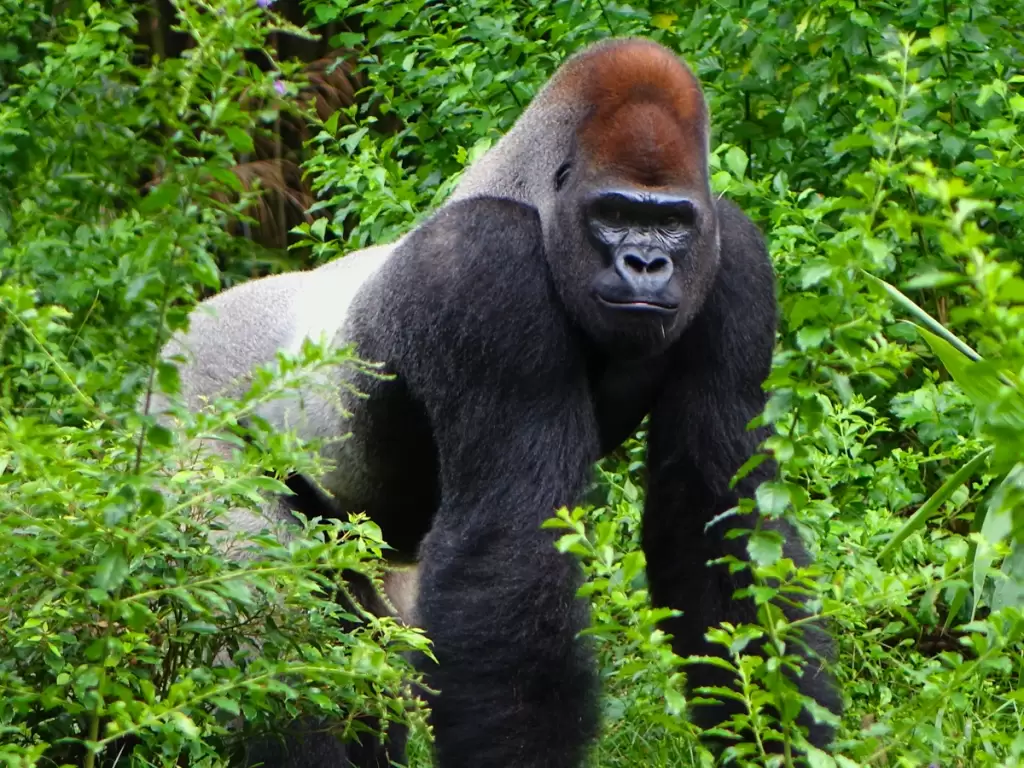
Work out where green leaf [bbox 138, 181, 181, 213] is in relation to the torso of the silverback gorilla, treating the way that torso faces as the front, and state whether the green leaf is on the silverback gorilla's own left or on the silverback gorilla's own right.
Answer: on the silverback gorilla's own right

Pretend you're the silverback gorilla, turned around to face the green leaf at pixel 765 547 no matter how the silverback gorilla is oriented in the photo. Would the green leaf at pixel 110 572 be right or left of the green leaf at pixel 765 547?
right

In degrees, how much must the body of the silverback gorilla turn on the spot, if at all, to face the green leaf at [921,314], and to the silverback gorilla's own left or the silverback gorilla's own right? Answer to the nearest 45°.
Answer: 0° — it already faces it

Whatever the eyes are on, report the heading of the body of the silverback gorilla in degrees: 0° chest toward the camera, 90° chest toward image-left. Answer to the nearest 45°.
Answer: approximately 315°

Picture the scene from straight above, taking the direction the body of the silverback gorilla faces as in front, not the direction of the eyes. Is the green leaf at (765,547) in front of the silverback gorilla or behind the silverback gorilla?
in front

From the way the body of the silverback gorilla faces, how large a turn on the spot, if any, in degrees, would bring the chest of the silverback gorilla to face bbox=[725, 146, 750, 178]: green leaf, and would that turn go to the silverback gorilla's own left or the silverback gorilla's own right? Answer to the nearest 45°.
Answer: approximately 90° to the silverback gorilla's own left

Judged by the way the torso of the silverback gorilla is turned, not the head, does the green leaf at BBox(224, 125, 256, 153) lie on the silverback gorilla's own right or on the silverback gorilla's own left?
on the silverback gorilla's own right

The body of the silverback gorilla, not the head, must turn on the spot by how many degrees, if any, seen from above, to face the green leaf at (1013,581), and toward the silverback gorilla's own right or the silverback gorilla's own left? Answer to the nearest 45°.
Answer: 0° — it already faces it

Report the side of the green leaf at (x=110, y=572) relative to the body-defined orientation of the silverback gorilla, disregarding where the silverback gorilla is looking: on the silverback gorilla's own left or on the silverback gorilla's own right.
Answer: on the silverback gorilla's own right
